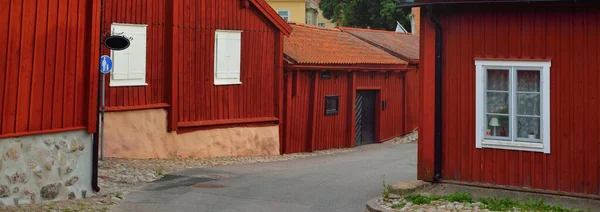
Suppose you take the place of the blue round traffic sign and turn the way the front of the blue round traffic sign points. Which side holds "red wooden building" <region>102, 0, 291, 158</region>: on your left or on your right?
on your left

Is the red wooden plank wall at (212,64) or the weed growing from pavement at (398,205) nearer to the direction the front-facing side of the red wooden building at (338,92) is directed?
the weed growing from pavement

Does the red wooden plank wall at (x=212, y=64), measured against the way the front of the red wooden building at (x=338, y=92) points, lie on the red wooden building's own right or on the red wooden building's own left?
on the red wooden building's own right

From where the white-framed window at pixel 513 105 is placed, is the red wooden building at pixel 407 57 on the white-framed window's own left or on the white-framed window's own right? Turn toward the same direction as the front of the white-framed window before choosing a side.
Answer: on the white-framed window's own right

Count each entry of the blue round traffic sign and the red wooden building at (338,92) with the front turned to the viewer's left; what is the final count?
0

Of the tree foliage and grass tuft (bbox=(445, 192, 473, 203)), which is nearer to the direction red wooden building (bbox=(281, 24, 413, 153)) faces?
the grass tuft

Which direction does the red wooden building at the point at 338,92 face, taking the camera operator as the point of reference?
facing the viewer and to the right of the viewer

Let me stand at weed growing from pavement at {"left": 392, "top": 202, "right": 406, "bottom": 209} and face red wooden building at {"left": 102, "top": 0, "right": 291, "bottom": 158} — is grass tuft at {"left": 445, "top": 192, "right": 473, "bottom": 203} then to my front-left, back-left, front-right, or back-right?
back-right

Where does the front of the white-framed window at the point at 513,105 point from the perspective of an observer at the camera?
facing the viewer and to the left of the viewer

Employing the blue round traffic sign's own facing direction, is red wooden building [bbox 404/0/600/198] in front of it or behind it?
in front
